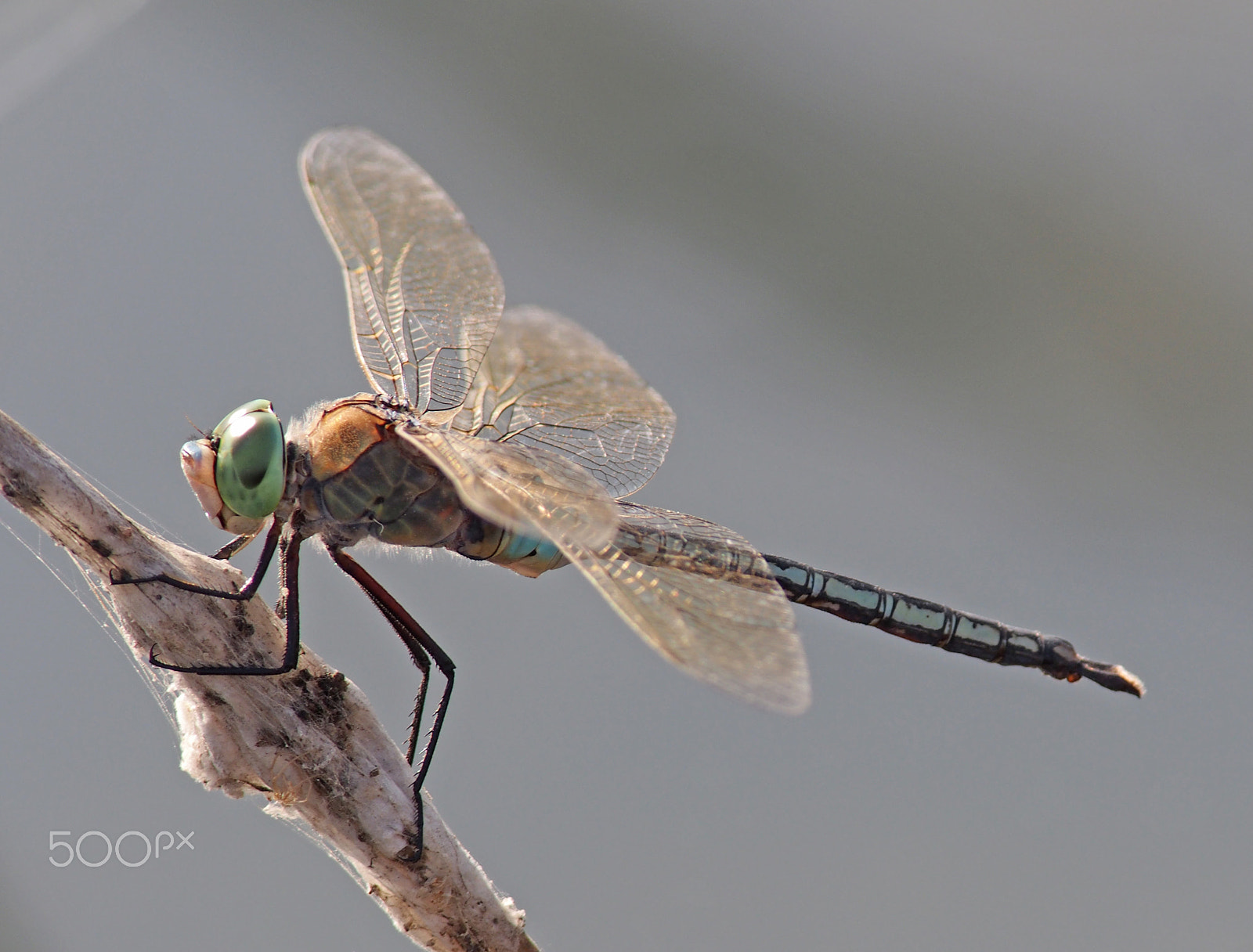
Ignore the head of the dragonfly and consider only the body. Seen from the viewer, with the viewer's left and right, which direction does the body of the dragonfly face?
facing to the left of the viewer
